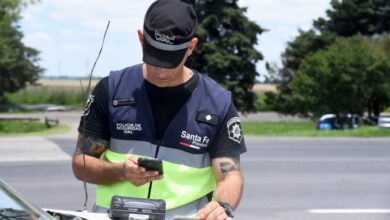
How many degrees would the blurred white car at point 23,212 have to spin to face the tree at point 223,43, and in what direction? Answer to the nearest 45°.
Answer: approximately 90° to its left

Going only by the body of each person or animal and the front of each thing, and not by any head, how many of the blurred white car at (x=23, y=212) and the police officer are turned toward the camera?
1

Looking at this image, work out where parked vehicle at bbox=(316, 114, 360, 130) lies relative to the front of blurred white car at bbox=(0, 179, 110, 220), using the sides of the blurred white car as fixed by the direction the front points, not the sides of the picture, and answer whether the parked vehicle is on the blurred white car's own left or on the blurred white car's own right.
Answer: on the blurred white car's own left

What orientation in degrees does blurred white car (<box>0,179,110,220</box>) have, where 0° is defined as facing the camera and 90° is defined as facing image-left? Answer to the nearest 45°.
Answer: approximately 270°

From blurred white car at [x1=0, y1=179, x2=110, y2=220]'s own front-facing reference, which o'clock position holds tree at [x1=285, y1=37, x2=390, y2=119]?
The tree is roughly at 10 o'clock from the blurred white car.

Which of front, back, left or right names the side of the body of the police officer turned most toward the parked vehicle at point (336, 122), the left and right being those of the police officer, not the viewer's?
back

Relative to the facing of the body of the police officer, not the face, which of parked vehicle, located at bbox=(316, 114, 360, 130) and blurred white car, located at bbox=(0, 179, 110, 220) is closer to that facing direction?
the blurred white car

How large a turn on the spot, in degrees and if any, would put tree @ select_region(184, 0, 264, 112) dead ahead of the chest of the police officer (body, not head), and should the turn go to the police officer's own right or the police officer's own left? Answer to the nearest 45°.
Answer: approximately 180°

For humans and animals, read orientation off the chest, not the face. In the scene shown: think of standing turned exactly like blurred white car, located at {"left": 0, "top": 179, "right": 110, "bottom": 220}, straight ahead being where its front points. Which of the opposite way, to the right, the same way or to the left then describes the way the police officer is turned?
to the right

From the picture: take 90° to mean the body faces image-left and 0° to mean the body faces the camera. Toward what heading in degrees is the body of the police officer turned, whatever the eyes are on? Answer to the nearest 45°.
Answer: approximately 0°
